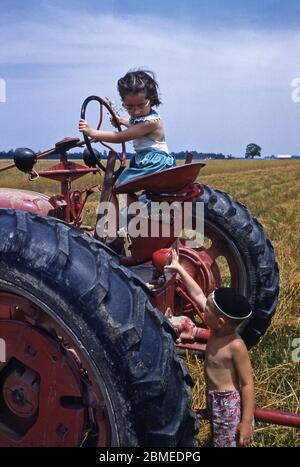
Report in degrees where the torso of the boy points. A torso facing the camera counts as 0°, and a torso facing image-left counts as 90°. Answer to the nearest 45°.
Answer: approximately 45°

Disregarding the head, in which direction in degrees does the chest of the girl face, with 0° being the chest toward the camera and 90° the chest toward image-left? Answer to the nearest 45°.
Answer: approximately 45°

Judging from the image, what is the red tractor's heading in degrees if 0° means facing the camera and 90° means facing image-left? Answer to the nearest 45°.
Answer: approximately 135°
